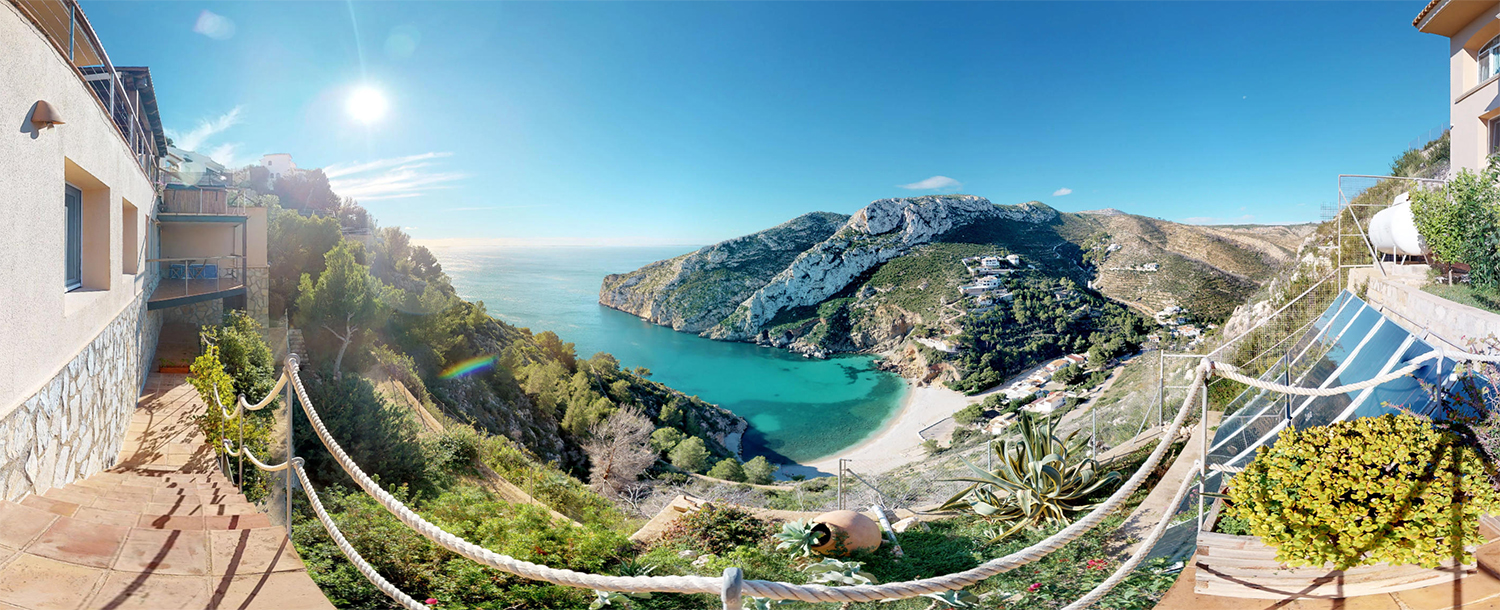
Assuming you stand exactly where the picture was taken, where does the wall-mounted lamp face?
facing to the right of the viewer

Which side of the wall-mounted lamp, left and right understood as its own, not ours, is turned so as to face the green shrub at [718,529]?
front

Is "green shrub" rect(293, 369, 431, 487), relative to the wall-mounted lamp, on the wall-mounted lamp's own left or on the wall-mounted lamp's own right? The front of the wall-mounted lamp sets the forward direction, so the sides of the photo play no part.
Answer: on the wall-mounted lamp's own left

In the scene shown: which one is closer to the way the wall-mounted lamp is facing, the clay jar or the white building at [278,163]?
the clay jar

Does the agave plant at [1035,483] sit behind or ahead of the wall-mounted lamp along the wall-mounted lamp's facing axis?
ahead

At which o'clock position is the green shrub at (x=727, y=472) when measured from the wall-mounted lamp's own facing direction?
The green shrub is roughly at 11 o'clock from the wall-mounted lamp.

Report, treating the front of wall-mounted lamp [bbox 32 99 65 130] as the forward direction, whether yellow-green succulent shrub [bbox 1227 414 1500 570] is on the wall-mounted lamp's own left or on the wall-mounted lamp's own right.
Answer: on the wall-mounted lamp's own right

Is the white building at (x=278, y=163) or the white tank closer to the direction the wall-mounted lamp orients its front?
the white tank

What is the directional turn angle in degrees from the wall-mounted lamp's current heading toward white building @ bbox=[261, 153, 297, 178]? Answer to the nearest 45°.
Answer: approximately 90° to its left

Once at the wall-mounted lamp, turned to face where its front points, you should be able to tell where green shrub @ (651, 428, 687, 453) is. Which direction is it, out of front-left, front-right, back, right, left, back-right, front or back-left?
front-left
